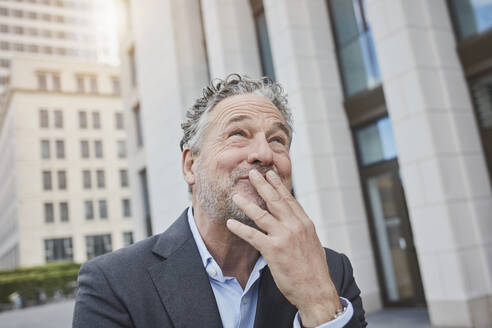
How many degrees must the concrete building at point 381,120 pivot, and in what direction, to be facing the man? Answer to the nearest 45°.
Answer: approximately 45° to its left

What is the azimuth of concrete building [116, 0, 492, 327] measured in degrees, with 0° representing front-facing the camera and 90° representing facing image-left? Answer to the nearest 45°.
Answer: approximately 45°

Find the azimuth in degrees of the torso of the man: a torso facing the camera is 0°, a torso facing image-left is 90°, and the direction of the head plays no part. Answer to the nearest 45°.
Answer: approximately 315°

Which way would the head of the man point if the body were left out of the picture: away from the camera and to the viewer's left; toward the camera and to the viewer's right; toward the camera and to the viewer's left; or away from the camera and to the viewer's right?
toward the camera and to the viewer's right

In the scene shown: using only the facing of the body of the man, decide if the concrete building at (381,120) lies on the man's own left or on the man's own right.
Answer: on the man's own left
